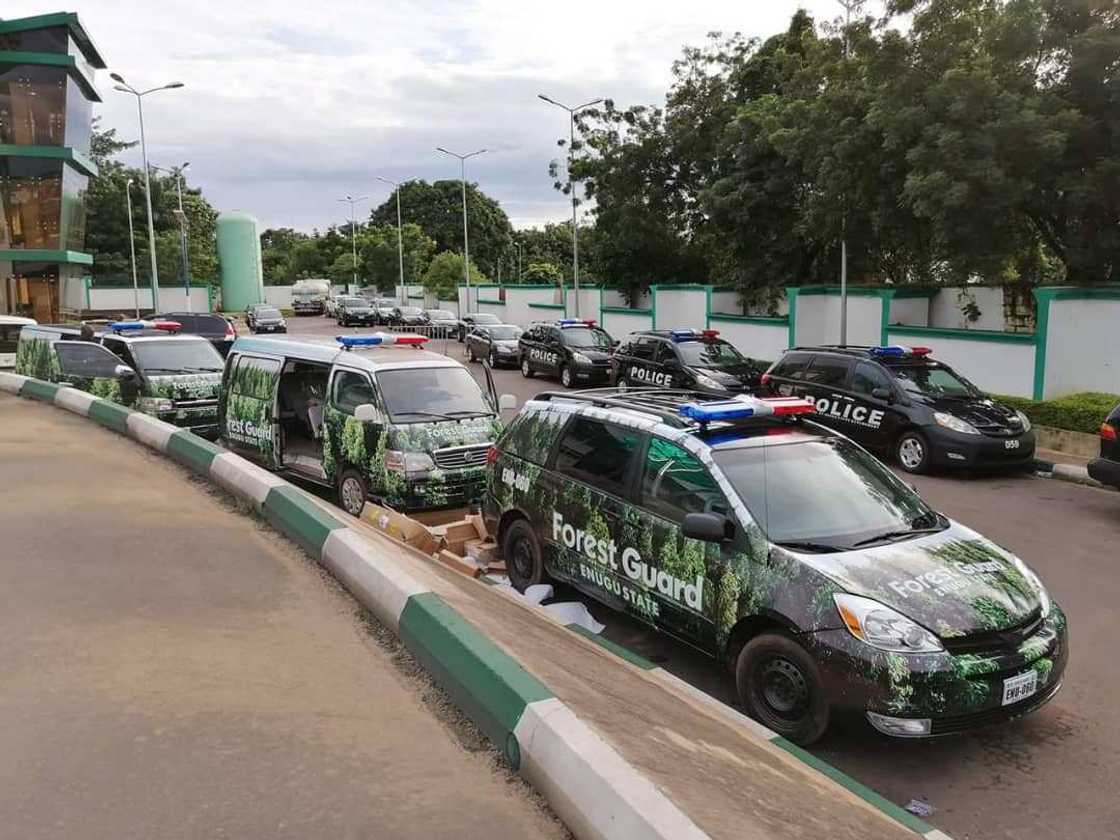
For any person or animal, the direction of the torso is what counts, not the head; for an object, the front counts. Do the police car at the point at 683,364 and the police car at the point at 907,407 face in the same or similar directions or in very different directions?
same or similar directions

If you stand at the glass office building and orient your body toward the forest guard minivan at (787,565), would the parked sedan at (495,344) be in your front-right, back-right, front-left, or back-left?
front-left

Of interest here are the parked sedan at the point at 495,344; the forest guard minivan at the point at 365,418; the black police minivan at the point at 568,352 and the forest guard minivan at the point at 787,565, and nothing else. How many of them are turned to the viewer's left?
0

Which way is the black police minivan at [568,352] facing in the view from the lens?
facing the viewer and to the right of the viewer

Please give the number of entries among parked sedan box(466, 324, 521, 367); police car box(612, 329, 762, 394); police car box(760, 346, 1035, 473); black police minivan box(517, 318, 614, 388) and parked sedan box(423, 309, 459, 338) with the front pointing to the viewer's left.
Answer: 0

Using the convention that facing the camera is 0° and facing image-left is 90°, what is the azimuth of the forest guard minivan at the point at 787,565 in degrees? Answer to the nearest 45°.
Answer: approximately 315°

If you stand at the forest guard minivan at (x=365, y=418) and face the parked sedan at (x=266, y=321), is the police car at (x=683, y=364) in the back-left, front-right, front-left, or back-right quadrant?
front-right

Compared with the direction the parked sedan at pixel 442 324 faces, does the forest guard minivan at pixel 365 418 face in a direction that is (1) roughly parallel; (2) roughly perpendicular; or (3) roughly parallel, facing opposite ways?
roughly parallel

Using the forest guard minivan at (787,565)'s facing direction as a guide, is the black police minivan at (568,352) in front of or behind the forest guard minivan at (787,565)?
behind

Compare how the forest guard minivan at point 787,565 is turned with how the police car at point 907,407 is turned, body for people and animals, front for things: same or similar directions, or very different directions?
same or similar directions

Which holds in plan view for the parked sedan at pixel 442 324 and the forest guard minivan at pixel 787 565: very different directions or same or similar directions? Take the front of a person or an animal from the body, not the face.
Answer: same or similar directions

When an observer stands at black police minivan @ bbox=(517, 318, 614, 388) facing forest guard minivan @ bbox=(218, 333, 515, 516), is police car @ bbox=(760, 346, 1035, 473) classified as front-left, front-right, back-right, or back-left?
front-left

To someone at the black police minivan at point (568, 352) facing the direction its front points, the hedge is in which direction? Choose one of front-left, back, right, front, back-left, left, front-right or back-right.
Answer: front

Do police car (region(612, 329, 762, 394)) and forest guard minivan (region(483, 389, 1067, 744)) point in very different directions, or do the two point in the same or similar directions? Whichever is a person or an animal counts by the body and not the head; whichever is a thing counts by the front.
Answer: same or similar directions
